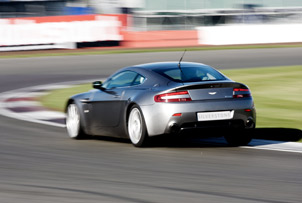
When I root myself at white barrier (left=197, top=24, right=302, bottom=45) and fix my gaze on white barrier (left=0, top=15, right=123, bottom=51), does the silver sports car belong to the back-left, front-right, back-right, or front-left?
front-left

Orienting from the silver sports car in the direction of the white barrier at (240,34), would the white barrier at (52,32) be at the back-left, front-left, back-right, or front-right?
front-left

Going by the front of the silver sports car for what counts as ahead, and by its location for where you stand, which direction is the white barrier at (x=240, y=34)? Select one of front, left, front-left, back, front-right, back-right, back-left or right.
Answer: front-right

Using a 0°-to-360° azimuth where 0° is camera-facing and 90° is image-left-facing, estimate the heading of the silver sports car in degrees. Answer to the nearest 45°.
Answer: approximately 135°

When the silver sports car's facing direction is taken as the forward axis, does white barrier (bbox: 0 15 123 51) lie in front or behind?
in front
